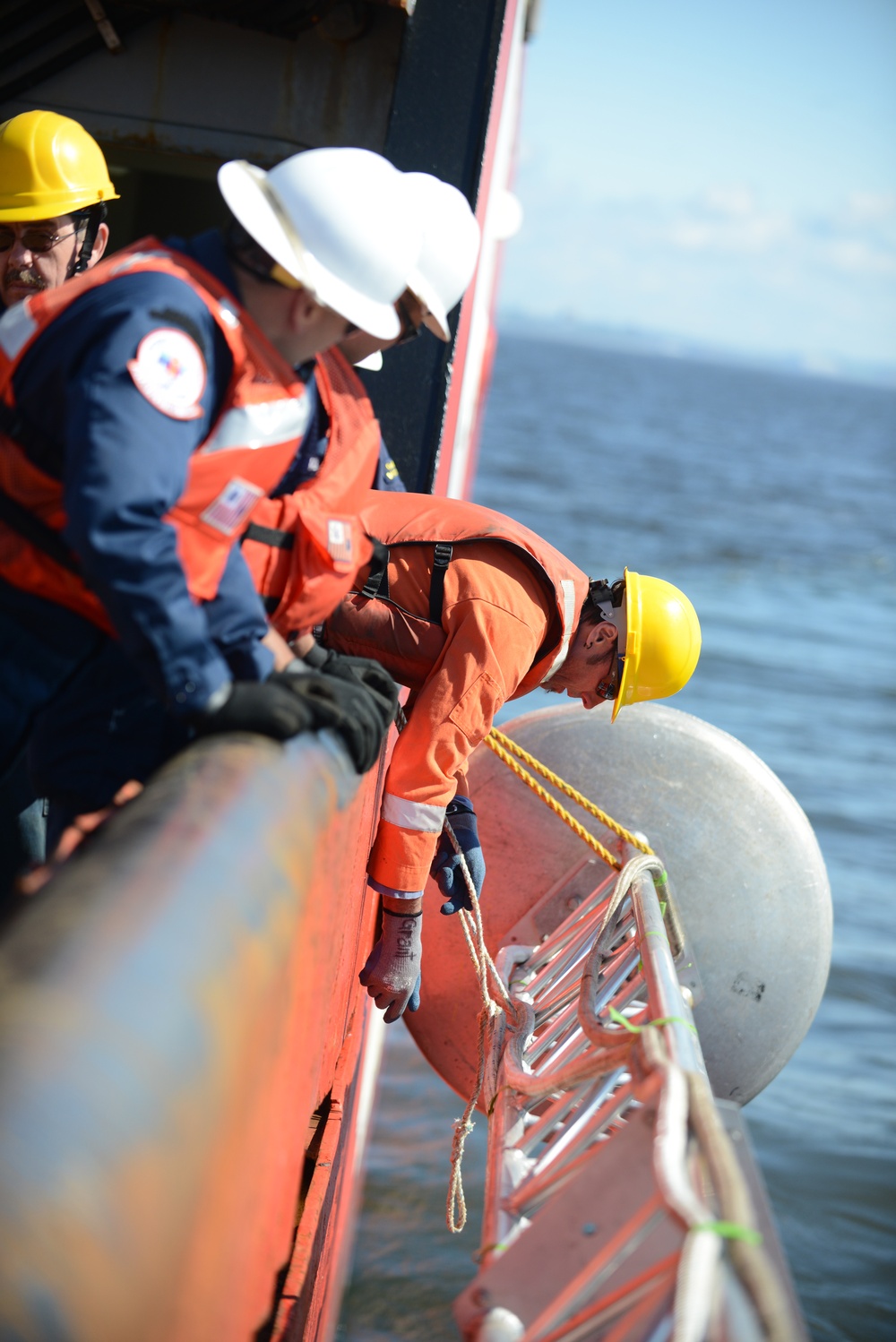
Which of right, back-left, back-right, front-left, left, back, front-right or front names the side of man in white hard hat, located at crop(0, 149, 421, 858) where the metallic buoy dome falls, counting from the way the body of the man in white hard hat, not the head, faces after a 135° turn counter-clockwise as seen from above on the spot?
right

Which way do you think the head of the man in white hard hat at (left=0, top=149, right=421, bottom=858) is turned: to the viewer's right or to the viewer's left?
to the viewer's right

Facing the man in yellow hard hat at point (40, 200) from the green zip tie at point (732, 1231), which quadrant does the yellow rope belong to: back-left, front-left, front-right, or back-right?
front-right

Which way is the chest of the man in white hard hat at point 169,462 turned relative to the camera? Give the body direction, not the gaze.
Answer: to the viewer's right

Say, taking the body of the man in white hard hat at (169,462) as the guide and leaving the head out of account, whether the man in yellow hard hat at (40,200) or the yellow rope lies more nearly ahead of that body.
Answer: the yellow rope

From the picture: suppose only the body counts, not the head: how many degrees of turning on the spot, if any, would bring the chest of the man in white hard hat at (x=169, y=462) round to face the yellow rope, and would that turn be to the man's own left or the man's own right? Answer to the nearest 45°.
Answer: approximately 45° to the man's own left
